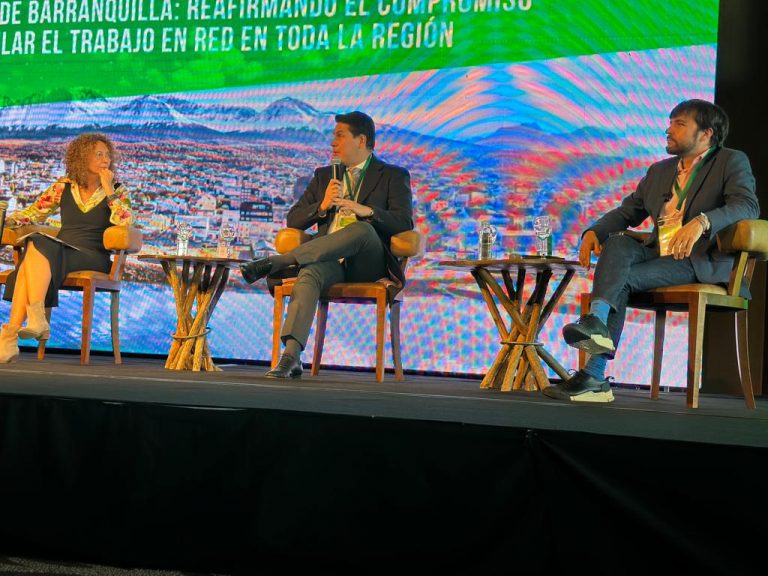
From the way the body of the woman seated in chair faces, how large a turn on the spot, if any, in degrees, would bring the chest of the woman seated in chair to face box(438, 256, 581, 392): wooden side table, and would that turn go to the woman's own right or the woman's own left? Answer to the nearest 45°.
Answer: approximately 90° to the woman's own left

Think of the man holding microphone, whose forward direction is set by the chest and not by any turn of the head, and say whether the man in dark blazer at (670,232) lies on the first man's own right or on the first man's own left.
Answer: on the first man's own left

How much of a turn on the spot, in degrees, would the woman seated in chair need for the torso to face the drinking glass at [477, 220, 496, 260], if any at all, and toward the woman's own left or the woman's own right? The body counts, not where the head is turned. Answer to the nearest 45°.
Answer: approximately 90° to the woman's own left

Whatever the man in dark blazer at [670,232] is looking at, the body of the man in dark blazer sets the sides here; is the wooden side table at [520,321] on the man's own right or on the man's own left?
on the man's own right

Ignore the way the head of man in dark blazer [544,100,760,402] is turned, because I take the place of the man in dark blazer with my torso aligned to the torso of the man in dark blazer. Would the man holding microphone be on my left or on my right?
on my right

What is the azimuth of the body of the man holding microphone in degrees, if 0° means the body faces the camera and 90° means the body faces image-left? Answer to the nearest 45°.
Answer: approximately 45°

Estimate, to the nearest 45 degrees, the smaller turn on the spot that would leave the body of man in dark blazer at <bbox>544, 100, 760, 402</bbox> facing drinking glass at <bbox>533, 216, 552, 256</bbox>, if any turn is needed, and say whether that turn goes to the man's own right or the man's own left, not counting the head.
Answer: approximately 90° to the man's own right

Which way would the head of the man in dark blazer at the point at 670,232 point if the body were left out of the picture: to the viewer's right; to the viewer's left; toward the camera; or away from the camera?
to the viewer's left

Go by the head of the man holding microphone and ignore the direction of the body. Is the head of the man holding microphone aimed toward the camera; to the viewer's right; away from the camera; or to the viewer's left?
to the viewer's left

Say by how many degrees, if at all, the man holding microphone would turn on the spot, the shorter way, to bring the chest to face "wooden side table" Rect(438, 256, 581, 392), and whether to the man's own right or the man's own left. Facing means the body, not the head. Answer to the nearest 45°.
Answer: approximately 135° to the man's own left
